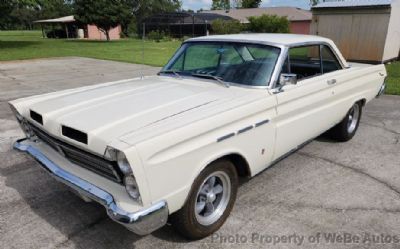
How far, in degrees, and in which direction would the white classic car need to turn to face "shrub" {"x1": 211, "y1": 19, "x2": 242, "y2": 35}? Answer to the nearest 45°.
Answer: approximately 135° to its right

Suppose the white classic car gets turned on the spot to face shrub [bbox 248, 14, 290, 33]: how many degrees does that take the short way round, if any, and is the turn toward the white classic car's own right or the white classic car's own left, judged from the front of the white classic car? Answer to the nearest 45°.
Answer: approximately 135° to the white classic car's own right

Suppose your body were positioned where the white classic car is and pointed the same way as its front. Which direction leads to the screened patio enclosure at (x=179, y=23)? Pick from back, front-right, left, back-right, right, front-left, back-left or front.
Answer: back-right

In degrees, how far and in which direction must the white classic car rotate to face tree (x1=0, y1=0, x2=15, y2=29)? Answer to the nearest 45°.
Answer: approximately 90° to its right

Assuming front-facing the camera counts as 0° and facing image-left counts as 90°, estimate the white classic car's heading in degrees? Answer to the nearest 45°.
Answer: approximately 45°

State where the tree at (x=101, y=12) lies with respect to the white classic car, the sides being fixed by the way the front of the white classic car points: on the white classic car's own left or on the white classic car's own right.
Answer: on the white classic car's own right

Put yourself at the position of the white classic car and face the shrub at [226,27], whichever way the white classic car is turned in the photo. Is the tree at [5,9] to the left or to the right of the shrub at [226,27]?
left
